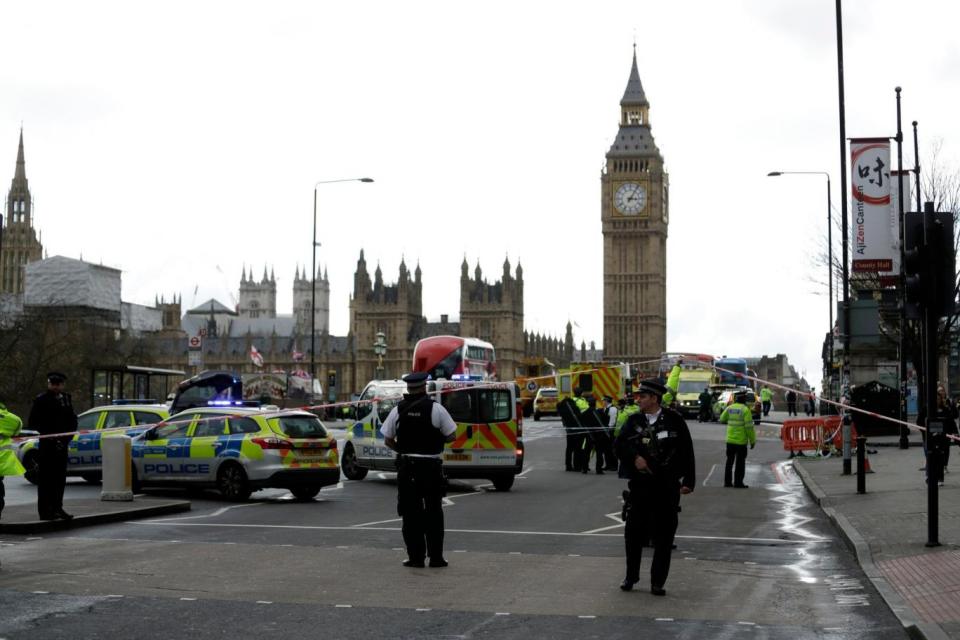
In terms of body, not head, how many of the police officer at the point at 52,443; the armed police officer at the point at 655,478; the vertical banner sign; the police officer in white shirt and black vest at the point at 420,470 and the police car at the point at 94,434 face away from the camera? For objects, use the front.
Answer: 1

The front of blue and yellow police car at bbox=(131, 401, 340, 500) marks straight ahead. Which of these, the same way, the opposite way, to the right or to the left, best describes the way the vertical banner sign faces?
to the left

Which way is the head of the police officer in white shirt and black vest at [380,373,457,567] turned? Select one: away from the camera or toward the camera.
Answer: away from the camera

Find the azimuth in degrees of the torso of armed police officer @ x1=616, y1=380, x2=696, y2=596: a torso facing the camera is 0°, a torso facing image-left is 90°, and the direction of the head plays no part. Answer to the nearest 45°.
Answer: approximately 45°

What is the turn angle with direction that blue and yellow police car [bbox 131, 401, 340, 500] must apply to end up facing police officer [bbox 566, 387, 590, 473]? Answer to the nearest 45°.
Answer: approximately 90° to its right

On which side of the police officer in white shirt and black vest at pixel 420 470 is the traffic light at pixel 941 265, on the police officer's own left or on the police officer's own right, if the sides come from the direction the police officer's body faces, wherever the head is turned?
on the police officer's own right

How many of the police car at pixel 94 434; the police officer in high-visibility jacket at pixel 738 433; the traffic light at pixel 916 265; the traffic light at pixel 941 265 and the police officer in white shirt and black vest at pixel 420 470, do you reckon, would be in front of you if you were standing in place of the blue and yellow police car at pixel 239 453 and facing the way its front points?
1

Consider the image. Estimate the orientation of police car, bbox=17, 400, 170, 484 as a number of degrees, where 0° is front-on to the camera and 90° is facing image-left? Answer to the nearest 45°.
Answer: approximately 90°

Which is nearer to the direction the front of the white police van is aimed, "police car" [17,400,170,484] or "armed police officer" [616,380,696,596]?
the police car

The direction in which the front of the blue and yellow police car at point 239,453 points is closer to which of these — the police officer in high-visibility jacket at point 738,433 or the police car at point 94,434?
the police car

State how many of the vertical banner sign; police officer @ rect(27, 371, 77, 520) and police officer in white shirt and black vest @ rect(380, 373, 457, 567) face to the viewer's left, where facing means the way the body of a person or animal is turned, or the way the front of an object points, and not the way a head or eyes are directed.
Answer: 0

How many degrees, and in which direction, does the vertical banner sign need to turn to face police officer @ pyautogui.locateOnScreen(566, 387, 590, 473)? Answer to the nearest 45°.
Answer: approximately 90° to its right

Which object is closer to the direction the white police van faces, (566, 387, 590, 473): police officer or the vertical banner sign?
the police officer

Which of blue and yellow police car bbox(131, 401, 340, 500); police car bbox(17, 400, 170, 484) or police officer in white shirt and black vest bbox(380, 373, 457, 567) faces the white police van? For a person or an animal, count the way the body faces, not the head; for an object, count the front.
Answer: the police officer in white shirt and black vest

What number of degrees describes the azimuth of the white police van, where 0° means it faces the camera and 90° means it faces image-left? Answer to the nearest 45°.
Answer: approximately 135°
